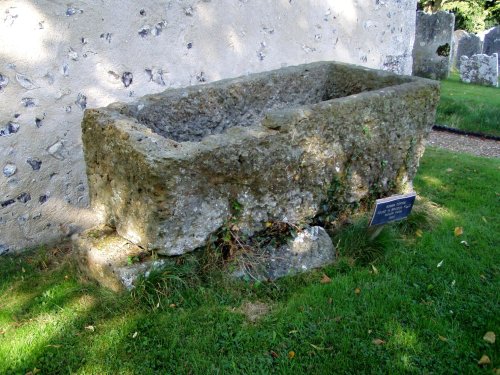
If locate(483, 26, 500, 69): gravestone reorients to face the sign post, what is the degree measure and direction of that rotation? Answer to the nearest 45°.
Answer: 0° — it already faces it

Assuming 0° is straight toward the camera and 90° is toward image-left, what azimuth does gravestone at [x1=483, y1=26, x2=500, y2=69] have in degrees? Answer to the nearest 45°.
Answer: approximately 0°

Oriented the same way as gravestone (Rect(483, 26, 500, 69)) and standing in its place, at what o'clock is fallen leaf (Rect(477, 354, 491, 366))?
The fallen leaf is roughly at 12 o'clock from the gravestone.

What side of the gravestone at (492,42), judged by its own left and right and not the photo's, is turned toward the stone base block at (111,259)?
front

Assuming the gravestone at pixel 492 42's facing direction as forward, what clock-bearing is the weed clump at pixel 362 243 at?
The weed clump is roughly at 12 o'clock from the gravestone.

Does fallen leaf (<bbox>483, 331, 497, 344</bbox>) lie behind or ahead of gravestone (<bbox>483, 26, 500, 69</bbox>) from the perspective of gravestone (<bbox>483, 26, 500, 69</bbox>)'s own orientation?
ahead

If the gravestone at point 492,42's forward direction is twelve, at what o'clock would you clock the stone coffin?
The stone coffin is roughly at 12 o'clock from the gravestone.

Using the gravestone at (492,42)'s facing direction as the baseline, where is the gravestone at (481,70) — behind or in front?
in front

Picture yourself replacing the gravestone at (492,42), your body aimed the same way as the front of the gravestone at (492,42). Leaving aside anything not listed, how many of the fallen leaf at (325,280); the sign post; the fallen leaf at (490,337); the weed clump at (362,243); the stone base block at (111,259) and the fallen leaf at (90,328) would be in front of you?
6
